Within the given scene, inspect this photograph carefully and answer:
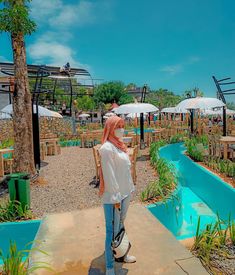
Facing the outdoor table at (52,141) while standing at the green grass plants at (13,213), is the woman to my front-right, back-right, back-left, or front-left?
back-right

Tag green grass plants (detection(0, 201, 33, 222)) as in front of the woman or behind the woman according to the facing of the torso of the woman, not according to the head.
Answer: behind

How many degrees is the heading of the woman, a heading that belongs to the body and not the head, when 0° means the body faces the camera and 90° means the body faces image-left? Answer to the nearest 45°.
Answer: approximately 315°

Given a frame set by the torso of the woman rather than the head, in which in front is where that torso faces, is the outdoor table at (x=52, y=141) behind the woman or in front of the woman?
behind

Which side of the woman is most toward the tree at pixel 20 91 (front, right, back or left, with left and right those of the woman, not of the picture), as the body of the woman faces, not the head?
back

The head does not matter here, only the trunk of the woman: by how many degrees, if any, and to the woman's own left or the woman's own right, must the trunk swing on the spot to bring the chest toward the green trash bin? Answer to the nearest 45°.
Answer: approximately 180°
